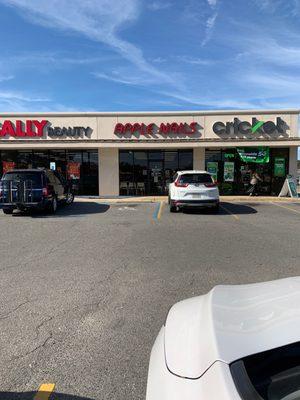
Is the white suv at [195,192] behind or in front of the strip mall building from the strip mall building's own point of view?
in front

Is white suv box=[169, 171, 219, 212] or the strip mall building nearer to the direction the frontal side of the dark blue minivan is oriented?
the strip mall building

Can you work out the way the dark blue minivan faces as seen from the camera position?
facing away from the viewer and to the right of the viewer

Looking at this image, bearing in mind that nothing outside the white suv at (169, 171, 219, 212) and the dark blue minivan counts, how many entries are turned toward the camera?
0

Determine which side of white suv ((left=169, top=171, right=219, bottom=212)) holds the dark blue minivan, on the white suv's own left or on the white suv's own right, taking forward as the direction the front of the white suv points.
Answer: on the white suv's own left

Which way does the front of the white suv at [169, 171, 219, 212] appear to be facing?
away from the camera

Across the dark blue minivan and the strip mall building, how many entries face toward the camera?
1

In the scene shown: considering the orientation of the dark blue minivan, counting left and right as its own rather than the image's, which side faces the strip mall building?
front

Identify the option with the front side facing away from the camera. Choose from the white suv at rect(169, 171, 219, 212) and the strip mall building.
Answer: the white suv

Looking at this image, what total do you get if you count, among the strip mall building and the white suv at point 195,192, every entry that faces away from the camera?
1

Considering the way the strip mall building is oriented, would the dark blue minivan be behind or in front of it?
in front

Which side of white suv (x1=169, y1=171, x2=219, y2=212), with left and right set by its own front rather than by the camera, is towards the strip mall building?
front

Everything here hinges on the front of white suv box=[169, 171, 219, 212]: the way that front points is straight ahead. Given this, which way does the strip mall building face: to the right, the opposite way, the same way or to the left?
the opposite way

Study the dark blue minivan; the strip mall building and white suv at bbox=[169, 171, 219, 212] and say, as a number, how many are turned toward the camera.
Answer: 1

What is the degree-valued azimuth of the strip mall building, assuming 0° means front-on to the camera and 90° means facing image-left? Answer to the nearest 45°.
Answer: approximately 0°
